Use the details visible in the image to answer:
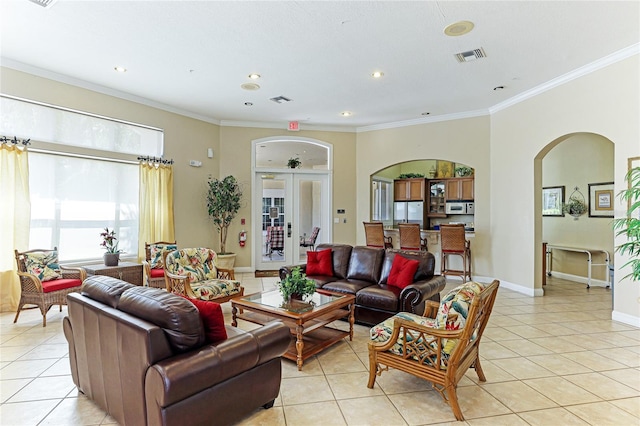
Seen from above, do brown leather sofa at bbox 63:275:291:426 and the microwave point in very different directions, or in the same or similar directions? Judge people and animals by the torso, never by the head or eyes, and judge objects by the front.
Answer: very different directions

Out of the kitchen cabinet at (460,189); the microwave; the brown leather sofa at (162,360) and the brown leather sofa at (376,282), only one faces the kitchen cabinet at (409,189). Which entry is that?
the brown leather sofa at (162,360)

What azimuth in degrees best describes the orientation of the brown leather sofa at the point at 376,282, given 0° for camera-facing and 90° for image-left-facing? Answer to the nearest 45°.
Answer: approximately 45°

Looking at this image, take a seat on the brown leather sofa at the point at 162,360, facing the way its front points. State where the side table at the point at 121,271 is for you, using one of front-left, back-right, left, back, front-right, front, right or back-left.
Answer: front-left

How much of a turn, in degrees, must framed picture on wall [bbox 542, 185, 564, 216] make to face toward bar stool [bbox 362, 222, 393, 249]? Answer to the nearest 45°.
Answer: approximately 45° to its right

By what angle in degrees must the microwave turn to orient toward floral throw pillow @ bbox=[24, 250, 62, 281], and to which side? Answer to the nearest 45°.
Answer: approximately 45° to its right

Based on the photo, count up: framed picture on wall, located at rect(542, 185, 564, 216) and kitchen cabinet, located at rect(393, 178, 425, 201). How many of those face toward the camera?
2

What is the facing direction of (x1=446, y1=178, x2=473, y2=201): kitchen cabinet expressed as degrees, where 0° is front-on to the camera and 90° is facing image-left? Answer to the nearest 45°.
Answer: approximately 0°

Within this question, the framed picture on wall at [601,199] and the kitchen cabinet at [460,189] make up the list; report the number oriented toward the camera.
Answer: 2

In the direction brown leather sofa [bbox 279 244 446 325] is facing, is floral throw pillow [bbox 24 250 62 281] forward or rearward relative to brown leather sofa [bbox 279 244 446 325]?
forward

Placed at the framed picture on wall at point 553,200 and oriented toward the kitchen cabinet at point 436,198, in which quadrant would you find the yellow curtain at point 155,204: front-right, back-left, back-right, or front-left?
front-left

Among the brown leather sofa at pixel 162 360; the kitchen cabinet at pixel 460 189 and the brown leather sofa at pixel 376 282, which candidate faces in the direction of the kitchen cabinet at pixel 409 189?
the brown leather sofa at pixel 162 360

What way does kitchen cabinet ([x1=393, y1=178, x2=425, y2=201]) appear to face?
toward the camera

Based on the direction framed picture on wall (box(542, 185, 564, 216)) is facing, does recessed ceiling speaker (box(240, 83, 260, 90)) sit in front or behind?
in front

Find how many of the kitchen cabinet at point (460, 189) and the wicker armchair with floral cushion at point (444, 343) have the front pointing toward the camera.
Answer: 1

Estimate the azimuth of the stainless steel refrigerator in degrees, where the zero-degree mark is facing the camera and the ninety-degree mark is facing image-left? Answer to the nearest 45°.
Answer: approximately 0°

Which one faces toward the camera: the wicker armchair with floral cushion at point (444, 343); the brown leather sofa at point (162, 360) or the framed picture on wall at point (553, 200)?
the framed picture on wall

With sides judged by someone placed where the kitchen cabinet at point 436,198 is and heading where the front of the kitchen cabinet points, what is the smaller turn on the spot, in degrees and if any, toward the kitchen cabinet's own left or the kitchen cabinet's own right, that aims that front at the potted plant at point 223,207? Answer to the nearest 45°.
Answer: approximately 45° to the kitchen cabinet's own right

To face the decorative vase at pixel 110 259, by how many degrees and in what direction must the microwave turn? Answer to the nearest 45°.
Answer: approximately 45° to its right

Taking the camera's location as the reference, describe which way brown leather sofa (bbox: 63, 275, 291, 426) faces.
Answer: facing away from the viewer and to the right of the viewer

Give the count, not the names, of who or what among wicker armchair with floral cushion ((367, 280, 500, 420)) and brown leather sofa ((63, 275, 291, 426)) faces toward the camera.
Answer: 0

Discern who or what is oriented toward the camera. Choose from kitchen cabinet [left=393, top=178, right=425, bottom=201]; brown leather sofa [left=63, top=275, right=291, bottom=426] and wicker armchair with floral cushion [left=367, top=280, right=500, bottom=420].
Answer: the kitchen cabinet
